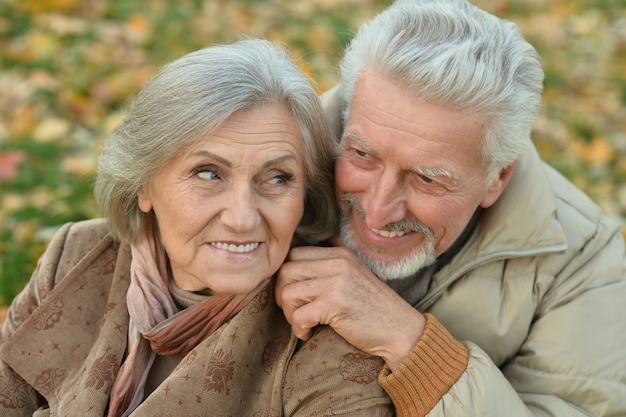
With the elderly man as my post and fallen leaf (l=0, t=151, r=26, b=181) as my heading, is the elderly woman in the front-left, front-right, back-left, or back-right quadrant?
front-left

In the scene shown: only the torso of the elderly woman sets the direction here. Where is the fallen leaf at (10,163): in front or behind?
behind

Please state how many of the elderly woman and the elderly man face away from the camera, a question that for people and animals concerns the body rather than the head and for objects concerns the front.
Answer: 0

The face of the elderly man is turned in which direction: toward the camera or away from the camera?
toward the camera

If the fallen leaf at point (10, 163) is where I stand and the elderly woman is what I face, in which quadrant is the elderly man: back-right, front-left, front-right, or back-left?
front-left

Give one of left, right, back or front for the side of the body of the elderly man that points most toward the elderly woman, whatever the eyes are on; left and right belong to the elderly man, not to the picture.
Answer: front

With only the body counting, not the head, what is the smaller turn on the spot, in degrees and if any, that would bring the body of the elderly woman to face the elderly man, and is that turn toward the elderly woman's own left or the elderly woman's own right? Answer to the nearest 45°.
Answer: approximately 90° to the elderly woman's own left

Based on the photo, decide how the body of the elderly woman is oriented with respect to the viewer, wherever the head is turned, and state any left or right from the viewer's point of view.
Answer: facing the viewer

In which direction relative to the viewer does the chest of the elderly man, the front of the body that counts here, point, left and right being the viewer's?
facing the viewer and to the left of the viewer

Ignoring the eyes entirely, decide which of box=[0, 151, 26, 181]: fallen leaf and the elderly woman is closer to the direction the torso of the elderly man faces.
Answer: the elderly woman

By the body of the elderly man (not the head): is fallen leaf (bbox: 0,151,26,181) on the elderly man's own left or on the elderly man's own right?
on the elderly man's own right
